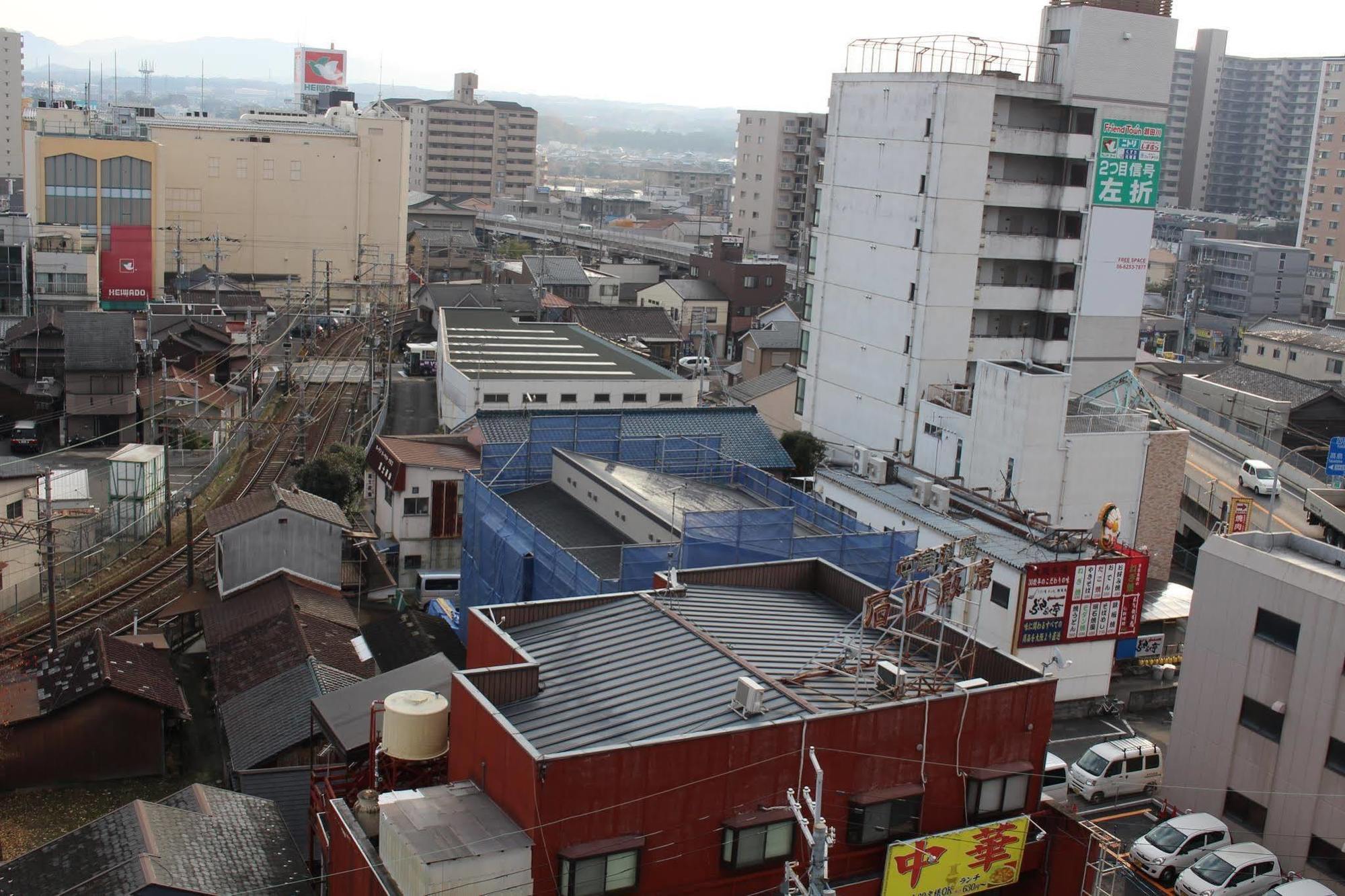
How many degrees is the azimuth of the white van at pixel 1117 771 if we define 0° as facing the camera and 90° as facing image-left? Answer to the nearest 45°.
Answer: approximately 45°

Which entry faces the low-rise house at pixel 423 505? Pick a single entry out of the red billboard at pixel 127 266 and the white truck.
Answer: the red billboard

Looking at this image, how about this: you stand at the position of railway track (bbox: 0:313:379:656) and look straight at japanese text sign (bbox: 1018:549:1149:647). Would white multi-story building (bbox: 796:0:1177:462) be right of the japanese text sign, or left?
left

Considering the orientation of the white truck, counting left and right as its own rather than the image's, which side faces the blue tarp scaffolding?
right

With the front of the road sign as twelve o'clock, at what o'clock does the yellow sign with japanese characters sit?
The yellow sign with japanese characters is roughly at 12 o'clock from the road sign.

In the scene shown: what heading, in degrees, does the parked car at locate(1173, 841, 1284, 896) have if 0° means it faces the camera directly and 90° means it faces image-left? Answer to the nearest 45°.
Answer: approximately 45°

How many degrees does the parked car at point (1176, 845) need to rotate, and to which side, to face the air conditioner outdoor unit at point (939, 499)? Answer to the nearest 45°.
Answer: approximately 90° to its right

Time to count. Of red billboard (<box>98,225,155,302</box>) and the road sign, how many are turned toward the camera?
2

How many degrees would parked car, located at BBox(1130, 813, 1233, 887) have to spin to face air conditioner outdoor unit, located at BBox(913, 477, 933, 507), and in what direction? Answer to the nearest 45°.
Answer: approximately 90° to its right

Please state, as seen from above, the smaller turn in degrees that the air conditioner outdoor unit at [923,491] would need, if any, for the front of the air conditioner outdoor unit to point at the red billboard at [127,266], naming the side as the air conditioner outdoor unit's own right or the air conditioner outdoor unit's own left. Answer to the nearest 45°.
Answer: approximately 90° to the air conditioner outdoor unit's own right

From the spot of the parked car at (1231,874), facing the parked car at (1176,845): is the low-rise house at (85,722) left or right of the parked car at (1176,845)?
left

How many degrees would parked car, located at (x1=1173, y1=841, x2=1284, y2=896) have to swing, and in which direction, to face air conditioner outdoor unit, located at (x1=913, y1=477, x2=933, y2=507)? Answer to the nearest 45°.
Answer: approximately 90° to its right
